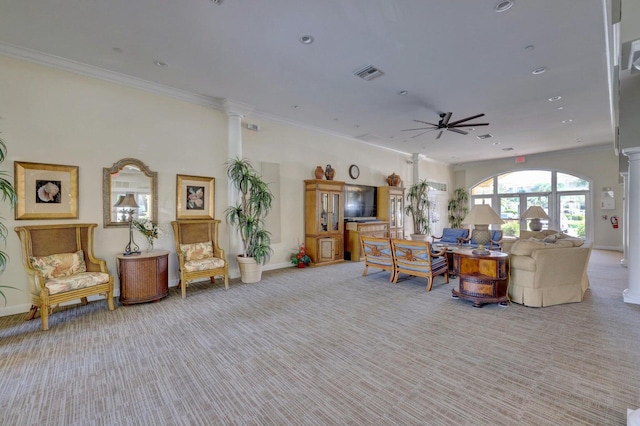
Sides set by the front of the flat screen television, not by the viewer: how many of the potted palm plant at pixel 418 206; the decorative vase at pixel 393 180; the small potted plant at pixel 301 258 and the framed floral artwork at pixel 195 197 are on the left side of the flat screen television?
2

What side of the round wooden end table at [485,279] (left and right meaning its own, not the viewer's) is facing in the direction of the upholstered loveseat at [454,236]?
back

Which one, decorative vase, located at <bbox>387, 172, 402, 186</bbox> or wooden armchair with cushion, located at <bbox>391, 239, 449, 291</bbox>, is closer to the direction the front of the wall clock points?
the wooden armchair with cushion

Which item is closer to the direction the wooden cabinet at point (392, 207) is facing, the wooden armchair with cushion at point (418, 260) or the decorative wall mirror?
the wooden armchair with cushion
